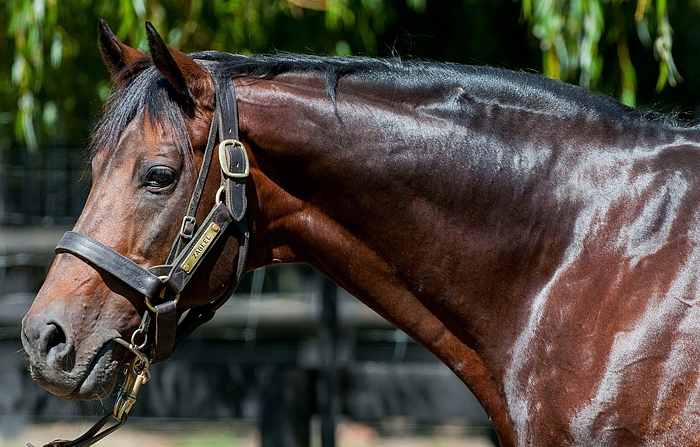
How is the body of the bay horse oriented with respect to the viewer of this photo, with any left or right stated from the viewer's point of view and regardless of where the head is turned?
facing to the left of the viewer
